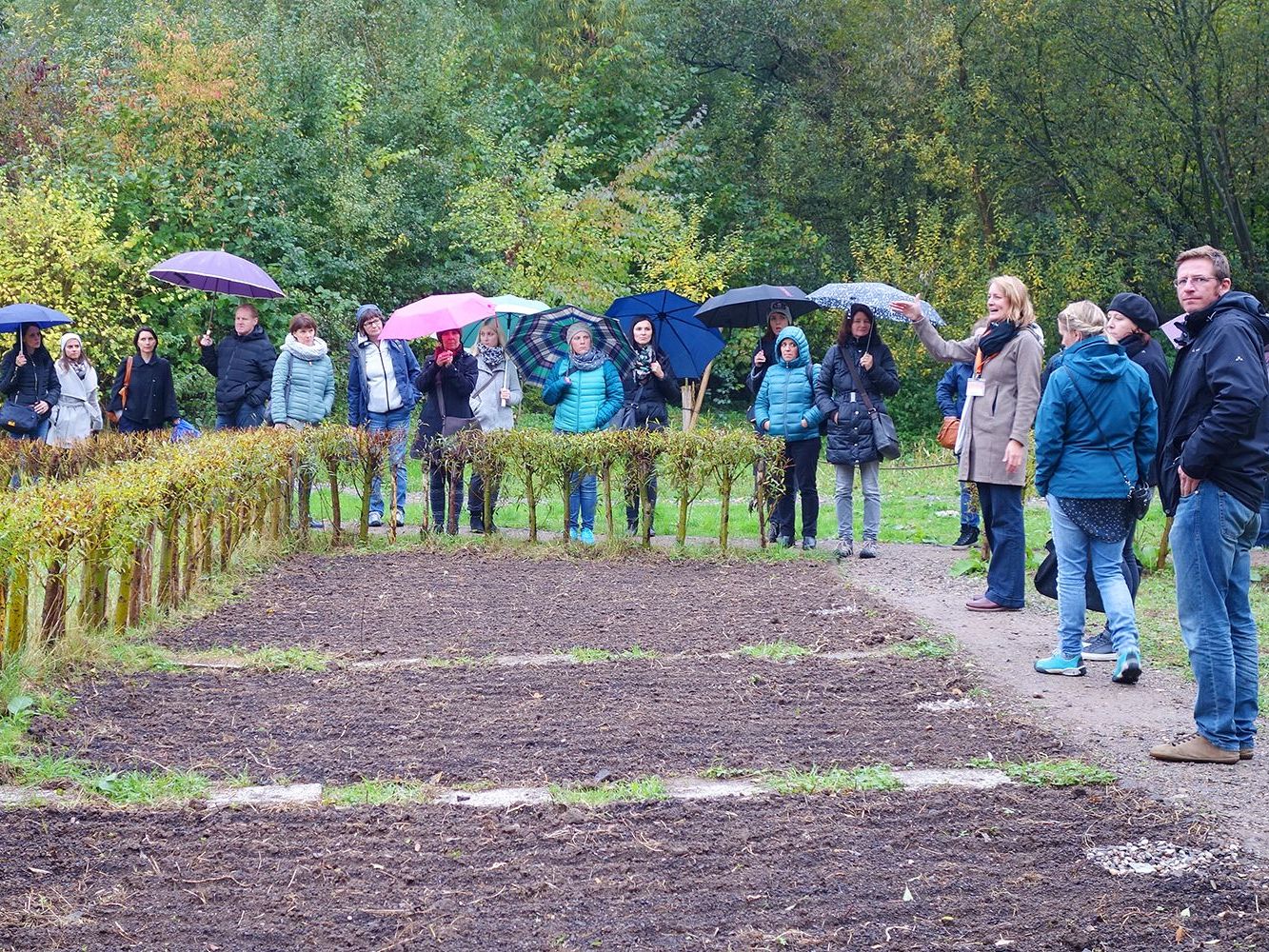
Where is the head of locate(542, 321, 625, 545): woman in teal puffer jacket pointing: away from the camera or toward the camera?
toward the camera

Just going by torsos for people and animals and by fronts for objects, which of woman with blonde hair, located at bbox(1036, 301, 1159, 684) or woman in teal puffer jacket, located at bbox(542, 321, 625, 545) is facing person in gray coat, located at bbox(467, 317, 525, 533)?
the woman with blonde hair

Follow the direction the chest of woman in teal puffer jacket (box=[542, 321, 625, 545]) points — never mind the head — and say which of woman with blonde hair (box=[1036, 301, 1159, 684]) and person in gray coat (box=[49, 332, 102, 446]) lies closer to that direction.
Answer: the woman with blonde hair

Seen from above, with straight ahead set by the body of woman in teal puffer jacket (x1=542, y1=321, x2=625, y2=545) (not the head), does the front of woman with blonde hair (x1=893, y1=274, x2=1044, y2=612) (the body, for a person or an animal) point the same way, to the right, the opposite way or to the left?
to the right

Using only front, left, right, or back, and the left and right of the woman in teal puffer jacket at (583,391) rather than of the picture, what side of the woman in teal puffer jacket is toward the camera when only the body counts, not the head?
front

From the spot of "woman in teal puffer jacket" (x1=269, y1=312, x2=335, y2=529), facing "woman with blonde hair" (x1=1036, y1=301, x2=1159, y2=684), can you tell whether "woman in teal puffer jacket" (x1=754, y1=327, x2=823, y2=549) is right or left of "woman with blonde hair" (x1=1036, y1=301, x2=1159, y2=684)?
left

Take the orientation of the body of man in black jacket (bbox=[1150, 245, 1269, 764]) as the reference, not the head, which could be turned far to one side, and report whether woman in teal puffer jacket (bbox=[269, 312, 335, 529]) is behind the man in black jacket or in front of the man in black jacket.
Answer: in front

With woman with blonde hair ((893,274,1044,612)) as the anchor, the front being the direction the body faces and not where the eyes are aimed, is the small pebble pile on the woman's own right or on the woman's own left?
on the woman's own left

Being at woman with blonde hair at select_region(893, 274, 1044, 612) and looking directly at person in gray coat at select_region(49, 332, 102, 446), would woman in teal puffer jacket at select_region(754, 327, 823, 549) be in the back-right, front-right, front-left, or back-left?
front-right

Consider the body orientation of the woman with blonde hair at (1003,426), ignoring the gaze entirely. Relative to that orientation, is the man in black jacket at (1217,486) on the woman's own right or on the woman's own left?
on the woman's own left

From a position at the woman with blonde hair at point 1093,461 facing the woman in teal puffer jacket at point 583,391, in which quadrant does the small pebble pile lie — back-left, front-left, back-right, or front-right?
back-left

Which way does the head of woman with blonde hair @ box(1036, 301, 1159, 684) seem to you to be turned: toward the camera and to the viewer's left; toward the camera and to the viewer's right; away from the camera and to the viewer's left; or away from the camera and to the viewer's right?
away from the camera and to the viewer's left

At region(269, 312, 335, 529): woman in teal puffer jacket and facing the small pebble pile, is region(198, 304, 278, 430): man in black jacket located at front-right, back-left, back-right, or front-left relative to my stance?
back-right

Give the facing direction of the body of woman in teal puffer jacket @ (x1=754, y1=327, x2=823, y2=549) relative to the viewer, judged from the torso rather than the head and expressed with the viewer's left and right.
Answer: facing the viewer

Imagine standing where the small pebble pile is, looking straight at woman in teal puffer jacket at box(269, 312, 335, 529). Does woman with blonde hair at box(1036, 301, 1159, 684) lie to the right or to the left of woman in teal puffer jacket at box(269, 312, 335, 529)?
right

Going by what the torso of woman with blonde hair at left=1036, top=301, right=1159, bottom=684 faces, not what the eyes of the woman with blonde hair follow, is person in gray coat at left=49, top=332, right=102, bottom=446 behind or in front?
in front

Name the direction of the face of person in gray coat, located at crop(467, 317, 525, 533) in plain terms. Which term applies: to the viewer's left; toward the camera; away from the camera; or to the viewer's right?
toward the camera

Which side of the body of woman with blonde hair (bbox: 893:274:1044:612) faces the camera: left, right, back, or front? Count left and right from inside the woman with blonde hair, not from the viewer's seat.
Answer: left
